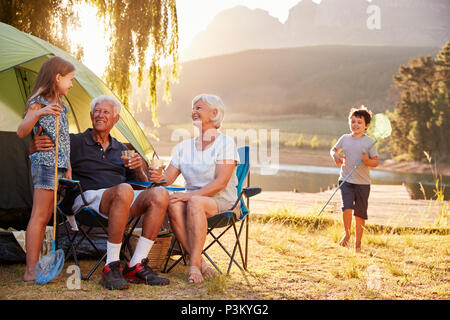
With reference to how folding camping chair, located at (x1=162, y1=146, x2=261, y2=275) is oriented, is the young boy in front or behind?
behind

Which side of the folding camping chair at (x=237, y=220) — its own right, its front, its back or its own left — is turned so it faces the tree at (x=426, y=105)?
back

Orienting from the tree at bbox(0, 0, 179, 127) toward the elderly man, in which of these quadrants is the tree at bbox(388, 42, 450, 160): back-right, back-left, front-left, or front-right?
back-left

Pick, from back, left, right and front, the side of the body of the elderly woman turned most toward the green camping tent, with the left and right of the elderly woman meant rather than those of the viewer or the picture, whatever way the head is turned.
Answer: right

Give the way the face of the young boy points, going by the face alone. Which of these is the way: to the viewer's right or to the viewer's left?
to the viewer's left

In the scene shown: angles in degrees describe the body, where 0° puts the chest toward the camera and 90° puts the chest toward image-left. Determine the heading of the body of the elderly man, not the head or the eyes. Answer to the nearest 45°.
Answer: approximately 315°

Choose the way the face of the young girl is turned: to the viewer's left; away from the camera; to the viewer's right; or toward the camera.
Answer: to the viewer's right

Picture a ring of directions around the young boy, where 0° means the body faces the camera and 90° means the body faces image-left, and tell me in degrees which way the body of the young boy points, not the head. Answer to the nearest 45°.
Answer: approximately 0°

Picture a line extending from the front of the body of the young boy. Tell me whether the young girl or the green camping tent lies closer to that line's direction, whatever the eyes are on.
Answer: the young girl
